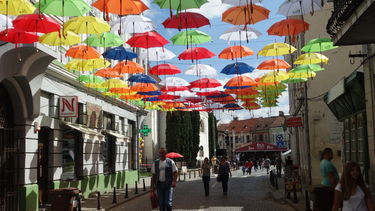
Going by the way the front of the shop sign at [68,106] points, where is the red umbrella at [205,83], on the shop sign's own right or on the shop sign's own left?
on the shop sign's own left

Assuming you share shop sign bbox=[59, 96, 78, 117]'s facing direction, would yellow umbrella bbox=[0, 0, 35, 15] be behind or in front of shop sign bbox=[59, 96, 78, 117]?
in front

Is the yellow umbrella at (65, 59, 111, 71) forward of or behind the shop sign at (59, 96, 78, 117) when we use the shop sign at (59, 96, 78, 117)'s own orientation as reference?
forward

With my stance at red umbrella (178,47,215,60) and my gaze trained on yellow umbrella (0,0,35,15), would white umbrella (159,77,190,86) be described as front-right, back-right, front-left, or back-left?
back-right

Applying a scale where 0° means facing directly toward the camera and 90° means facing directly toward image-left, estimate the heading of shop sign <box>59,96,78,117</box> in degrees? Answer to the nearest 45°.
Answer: approximately 0°

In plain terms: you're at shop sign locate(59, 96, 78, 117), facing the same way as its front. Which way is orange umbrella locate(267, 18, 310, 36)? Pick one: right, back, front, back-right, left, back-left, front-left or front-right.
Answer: front-left

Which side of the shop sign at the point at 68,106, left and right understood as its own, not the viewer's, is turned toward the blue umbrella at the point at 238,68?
left

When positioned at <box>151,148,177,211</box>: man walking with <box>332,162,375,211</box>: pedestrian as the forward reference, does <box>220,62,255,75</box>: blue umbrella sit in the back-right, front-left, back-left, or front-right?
back-left

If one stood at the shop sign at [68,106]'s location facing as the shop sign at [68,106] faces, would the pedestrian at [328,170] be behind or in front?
in front

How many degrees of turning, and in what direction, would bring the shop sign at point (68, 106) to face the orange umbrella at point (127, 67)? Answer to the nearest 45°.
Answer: approximately 45° to its left

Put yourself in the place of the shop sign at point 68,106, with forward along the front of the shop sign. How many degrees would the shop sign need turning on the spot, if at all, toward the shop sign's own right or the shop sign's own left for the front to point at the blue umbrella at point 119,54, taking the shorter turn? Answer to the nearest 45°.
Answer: approximately 45° to the shop sign's own left
